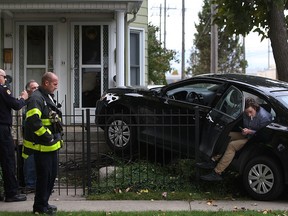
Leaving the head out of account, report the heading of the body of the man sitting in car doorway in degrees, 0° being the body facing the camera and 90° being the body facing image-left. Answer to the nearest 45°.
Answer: approximately 45°

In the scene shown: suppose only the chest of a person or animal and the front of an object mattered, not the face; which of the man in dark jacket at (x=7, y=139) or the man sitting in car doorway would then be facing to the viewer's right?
the man in dark jacket

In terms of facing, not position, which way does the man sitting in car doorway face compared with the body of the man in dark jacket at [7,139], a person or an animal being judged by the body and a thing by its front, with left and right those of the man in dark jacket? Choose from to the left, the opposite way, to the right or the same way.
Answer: the opposite way

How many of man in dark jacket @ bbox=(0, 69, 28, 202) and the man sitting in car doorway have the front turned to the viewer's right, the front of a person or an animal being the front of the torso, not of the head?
1

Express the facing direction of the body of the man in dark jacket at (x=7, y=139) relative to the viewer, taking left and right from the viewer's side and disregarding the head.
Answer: facing to the right of the viewer
